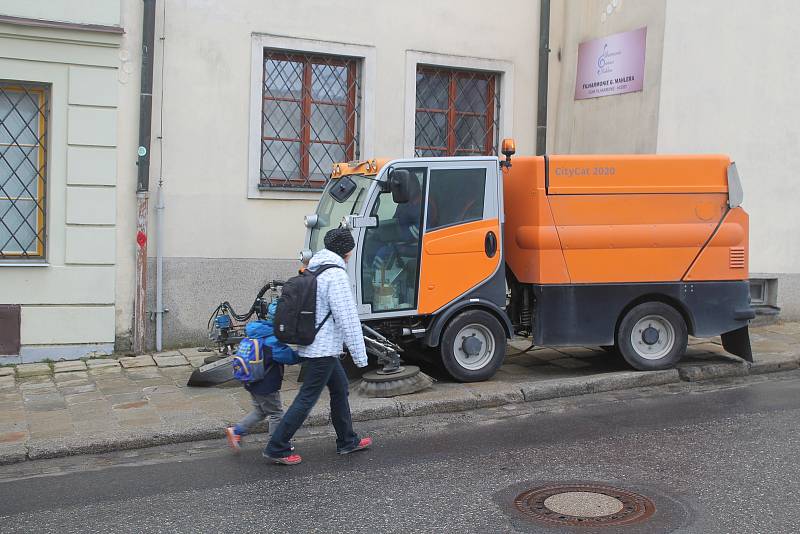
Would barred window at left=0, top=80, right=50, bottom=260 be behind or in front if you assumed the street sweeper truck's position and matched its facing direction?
in front

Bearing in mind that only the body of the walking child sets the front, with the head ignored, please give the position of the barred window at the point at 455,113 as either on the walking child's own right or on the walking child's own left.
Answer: on the walking child's own left

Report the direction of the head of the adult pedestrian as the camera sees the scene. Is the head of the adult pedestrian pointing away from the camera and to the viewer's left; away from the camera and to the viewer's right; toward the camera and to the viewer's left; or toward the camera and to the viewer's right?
away from the camera and to the viewer's right

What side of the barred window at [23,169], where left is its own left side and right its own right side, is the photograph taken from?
front

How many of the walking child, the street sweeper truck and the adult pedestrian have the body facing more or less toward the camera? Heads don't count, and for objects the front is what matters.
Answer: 0

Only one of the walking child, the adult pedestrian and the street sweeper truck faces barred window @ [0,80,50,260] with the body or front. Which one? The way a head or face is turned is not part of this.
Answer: the street sweeper truck

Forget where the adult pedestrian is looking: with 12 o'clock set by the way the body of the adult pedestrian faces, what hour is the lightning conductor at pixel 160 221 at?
The lightning conductor is roughly at 8 o'clock from the adult pedestrian.

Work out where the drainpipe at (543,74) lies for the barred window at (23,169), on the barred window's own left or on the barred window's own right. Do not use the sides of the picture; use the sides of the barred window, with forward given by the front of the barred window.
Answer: on the barred window's own left

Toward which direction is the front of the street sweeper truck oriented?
to the viewer's left

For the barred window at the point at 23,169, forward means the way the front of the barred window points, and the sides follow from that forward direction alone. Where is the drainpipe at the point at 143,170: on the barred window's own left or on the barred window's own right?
on the barred window's own left

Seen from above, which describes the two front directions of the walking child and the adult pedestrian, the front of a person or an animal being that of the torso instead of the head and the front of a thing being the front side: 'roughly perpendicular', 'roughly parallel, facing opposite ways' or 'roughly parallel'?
roughly parallel

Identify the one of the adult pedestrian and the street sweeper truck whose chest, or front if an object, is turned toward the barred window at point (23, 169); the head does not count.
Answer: the street sweeper truck

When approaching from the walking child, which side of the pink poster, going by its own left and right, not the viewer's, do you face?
front

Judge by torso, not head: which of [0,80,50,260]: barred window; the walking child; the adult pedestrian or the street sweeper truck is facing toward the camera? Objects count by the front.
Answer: the barred window

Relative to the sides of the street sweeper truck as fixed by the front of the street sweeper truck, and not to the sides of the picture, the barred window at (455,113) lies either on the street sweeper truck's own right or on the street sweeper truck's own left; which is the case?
on the street sweeper truck's own right

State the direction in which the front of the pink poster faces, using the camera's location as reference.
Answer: facing the viewer and to the left of the viewer
